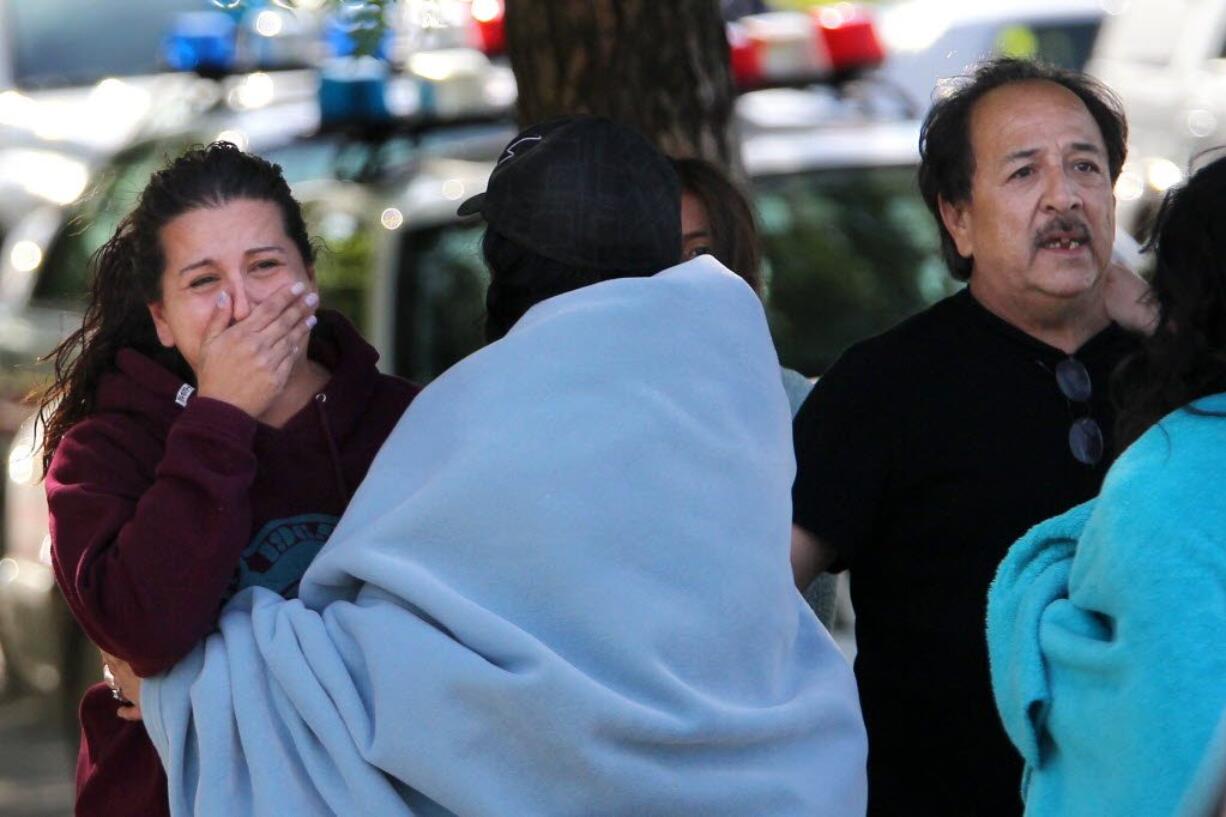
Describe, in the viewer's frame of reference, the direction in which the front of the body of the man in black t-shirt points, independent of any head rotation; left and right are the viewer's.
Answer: facing the viewer and to the right of the viewer

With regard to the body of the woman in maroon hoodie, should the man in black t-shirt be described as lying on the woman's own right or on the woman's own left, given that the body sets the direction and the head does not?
on the woman's own left

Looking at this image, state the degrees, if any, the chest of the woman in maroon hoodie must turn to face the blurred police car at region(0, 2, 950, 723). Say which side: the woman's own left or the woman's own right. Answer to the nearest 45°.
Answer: approximately 135° to the woman's own left

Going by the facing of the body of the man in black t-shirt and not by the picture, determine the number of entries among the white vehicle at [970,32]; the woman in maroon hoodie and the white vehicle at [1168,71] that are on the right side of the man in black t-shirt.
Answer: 1

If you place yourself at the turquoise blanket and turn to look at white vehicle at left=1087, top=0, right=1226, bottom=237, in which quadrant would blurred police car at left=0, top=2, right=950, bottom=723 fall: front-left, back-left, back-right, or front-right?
front-left

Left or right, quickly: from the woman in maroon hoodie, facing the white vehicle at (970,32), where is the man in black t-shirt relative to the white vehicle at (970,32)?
right

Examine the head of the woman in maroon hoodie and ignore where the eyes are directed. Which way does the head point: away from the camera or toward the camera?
toward the camera

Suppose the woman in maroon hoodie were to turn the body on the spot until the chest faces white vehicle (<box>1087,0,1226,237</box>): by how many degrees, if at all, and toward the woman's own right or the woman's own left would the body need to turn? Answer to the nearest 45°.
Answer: approximately 90° to the woman's own left

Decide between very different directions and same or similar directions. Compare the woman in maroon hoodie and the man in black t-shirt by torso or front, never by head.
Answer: same or similar directions

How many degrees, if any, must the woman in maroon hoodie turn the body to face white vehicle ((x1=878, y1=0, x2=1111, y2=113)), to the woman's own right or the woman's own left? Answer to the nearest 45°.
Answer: approximately 90° to the woman's own left

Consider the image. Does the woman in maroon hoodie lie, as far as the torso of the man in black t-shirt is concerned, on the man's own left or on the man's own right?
on the man's own right

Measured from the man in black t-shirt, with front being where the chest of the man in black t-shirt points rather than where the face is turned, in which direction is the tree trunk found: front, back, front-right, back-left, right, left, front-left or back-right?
back

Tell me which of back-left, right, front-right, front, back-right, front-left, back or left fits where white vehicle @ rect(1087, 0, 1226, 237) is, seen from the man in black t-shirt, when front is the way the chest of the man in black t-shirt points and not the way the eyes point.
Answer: back-left
